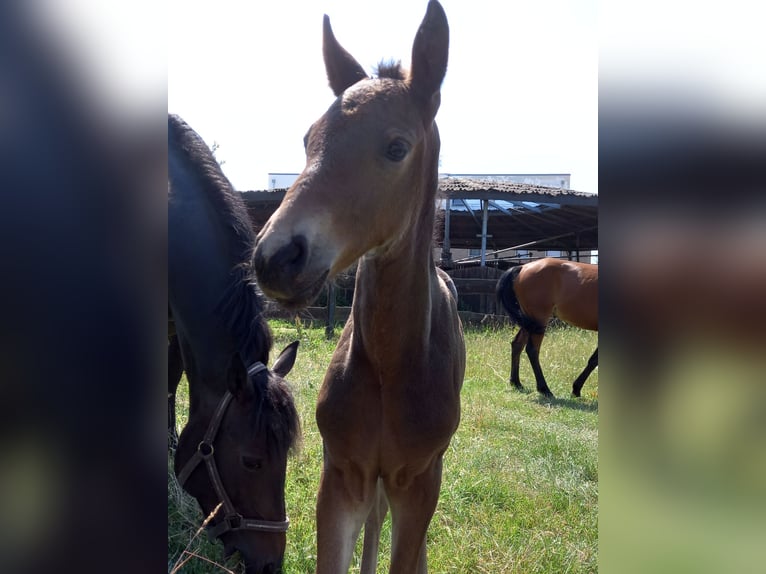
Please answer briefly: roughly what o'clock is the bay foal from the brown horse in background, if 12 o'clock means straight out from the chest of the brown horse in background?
The bay foal is roughly at 3 o'clock from the brown horse in background.

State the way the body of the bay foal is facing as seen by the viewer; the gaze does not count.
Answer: toward the camera

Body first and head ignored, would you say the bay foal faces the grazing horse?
no

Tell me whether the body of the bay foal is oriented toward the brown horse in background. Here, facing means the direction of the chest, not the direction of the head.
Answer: no

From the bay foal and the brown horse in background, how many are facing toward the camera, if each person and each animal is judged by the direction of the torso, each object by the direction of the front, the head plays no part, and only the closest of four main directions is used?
1

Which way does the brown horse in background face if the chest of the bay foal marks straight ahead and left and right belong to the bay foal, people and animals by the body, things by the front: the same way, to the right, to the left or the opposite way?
to the left

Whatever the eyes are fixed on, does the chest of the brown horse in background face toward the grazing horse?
no

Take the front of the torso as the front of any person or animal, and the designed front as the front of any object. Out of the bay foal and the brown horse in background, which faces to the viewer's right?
the brown horse in background

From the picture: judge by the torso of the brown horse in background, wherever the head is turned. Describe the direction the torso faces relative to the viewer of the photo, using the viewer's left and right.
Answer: facing to the right of the viewer
